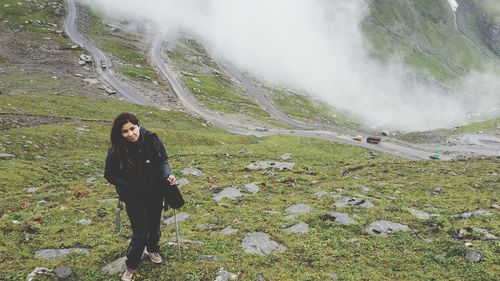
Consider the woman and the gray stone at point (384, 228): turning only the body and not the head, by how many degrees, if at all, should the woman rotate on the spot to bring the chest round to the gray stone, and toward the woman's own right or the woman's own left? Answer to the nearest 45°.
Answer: approximately 90° to the woman's own left

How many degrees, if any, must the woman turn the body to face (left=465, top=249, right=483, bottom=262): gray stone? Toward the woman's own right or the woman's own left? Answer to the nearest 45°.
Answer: approximately 90° to the woman's own left

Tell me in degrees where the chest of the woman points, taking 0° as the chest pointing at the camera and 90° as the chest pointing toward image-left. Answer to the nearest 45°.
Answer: approximately 0°

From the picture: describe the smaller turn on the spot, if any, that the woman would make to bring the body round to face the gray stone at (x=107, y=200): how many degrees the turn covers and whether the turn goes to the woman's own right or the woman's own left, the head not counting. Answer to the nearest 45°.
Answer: approximately 180°
